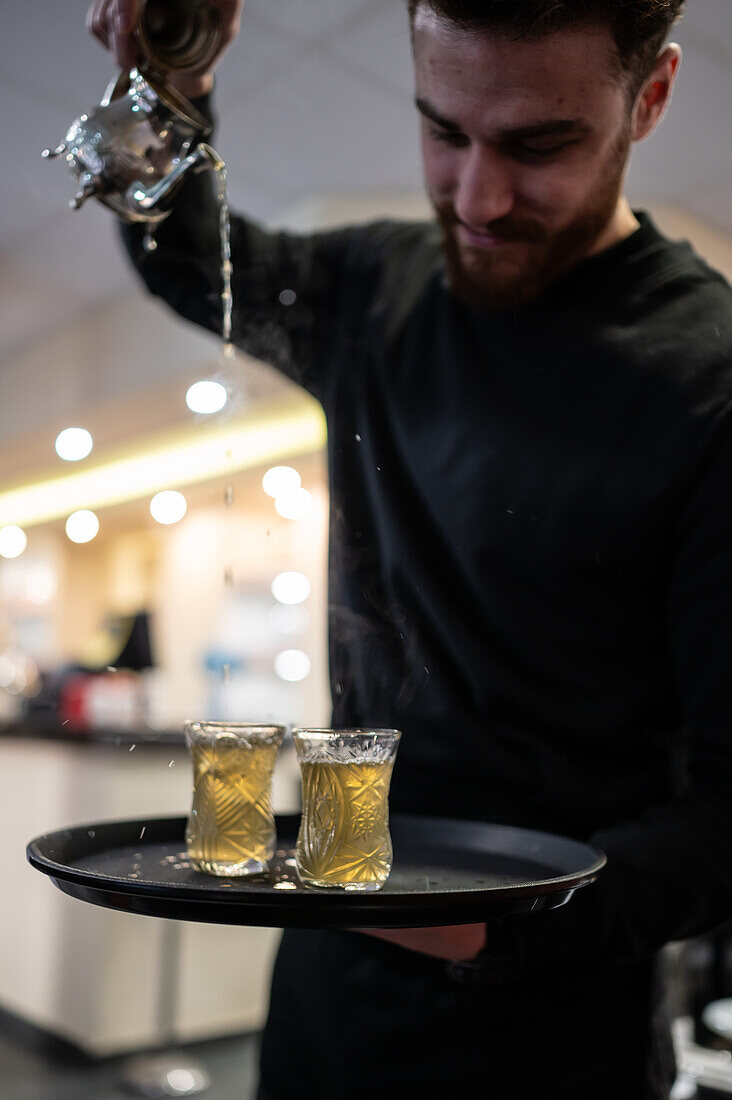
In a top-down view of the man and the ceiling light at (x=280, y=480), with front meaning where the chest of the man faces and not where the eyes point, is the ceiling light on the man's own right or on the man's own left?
on the man's own right

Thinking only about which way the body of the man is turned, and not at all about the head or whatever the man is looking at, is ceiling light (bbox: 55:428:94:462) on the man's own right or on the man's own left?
on the man's own right

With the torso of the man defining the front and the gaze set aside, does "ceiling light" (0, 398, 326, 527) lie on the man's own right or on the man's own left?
on the man's own right

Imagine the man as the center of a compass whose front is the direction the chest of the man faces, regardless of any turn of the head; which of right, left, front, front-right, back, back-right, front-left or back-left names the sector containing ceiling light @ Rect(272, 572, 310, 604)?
back-right

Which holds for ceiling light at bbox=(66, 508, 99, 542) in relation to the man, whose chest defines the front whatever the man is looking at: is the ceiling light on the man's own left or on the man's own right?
on the man's own right

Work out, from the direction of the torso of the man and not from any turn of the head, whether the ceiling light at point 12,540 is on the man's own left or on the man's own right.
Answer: on the man's own right

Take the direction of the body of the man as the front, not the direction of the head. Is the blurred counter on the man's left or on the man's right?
on the man's right

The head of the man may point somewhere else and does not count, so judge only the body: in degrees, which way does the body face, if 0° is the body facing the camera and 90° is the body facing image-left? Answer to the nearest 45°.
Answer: approximately 45°
